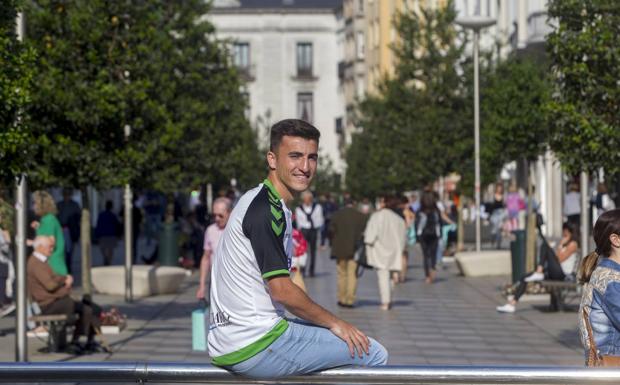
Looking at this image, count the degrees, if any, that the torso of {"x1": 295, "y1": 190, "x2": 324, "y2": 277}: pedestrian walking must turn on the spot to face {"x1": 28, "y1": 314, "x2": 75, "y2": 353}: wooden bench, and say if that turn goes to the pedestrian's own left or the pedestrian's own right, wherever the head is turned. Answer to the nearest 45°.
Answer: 0° — they already face it

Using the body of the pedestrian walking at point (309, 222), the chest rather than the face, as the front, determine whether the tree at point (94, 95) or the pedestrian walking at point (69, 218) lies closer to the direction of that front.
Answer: the tree

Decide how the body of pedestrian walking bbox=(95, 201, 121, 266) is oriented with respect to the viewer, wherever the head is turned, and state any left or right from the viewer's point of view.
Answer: facing away from the viewer

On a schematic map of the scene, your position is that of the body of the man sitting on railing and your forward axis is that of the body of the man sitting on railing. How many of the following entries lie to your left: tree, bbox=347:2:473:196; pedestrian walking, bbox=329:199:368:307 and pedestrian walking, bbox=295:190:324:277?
3

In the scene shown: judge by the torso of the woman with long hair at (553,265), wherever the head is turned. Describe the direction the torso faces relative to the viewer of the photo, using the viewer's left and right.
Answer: facing to the left of the viewer

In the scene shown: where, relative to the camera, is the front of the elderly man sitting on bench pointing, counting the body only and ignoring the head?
to the viewer's right

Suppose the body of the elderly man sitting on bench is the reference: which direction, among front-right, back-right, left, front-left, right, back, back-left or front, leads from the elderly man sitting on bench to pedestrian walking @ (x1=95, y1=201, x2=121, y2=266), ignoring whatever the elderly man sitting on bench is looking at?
left

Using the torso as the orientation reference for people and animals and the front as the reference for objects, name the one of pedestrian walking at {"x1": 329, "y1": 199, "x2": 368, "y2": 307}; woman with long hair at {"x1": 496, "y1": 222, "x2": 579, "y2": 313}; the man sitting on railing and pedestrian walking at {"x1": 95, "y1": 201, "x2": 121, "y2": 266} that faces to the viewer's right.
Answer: the man sitting on railing

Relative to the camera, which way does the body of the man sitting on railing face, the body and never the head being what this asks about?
to the viewer's right
